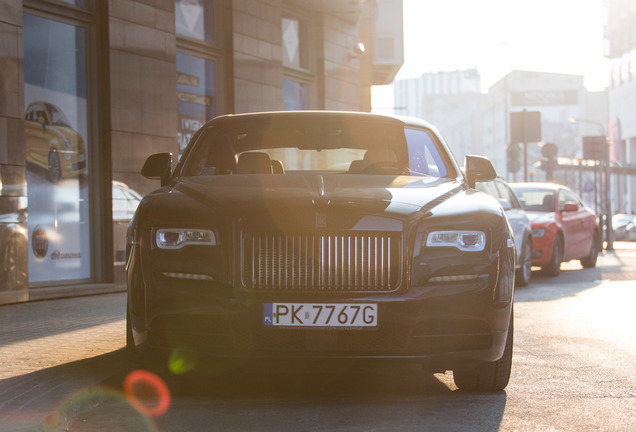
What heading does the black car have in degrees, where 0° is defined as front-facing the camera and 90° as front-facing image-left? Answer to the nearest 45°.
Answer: approximately 0°

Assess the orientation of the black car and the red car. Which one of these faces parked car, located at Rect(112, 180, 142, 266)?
the red car

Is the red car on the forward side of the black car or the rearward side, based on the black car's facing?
on the rearward side

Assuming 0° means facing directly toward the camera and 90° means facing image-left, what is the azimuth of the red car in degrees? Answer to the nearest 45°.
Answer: approximately 45°
